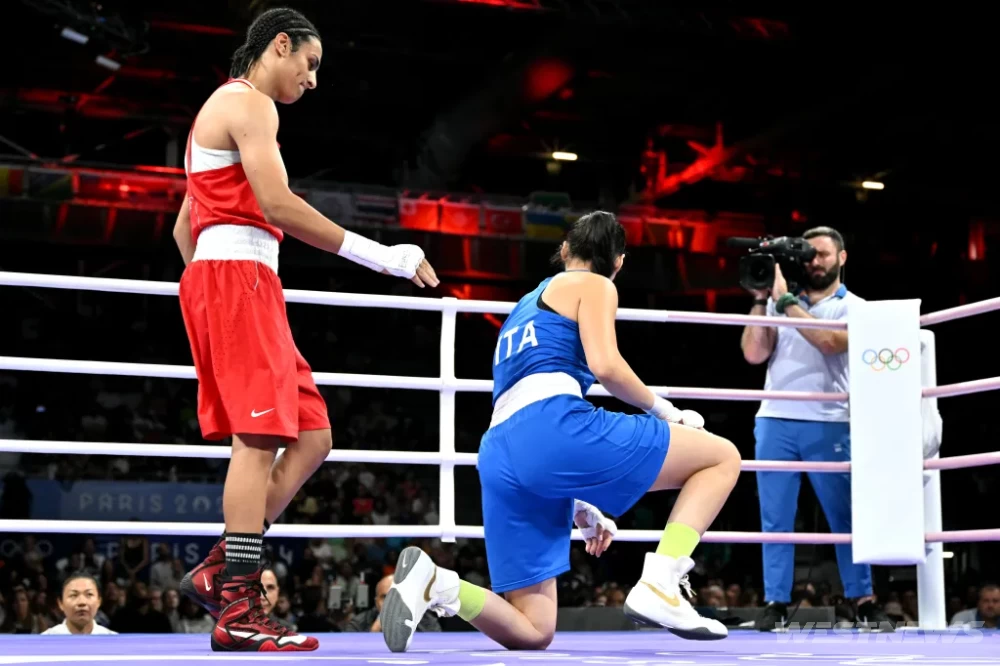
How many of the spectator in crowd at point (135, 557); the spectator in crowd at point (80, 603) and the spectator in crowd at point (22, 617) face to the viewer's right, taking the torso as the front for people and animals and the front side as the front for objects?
0

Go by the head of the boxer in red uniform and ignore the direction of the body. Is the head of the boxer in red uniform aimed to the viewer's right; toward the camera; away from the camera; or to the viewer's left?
to the viewer's right

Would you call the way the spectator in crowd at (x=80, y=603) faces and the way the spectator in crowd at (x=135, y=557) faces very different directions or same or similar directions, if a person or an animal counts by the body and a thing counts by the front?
same or similar directions

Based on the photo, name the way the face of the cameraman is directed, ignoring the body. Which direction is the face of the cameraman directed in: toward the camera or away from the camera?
toward the camera

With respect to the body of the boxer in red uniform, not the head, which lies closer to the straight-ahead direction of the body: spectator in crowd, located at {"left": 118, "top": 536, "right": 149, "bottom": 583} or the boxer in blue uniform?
the boxer in blue uniform

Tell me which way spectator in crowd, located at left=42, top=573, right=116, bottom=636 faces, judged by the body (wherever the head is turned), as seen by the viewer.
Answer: toward the camera

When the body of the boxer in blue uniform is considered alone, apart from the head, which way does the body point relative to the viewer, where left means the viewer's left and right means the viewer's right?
facing away from the viewer and to the right of the viewer

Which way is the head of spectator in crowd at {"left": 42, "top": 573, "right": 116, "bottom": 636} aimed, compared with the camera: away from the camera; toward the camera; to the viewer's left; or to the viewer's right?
toward the camera

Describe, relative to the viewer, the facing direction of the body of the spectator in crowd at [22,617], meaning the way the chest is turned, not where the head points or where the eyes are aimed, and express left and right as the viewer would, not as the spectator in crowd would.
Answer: facing the viewer

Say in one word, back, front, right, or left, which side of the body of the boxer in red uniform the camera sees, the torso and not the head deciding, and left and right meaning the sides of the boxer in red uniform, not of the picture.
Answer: right

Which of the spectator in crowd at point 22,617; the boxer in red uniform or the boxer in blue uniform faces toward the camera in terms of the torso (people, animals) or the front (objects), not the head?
the spectator in crowd

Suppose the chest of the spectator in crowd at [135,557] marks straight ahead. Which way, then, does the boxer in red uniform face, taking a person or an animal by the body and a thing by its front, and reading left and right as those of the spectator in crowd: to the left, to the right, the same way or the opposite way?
to the left
